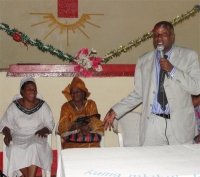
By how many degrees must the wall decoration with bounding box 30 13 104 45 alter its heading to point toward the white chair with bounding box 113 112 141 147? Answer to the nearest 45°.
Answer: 0° — it already faces it

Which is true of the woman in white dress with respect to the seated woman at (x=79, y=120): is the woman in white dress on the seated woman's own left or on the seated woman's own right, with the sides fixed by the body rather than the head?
on the seated woman's own right

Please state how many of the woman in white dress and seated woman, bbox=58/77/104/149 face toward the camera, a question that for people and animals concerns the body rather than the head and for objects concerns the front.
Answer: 2

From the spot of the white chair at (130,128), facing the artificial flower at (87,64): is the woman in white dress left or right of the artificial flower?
left

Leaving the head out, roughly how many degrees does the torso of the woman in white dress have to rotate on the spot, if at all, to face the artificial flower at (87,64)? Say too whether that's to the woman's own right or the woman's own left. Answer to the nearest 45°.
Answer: approximately 90° to the woman's own left
